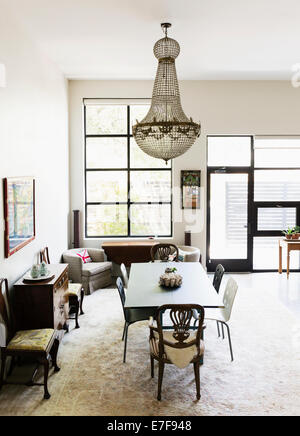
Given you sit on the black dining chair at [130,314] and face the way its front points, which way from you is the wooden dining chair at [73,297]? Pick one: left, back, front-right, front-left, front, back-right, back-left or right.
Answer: back-left

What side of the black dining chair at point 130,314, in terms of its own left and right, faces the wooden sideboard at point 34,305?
back

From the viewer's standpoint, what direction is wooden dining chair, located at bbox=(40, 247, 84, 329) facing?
to the viewer's right

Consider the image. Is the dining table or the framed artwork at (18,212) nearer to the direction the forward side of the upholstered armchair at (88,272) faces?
the dining table

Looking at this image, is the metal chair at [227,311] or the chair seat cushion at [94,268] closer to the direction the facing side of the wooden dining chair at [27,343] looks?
the metal chair

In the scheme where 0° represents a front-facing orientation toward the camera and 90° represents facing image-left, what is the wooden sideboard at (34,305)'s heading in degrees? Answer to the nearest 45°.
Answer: approximately 270°

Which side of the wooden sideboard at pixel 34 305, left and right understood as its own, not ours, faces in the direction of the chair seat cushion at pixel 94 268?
left

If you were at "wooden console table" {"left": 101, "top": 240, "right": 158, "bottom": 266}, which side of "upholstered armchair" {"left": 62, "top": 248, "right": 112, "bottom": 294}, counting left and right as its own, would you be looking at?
left

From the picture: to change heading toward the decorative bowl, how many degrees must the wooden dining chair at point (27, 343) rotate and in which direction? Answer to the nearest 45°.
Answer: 0° — it already faces it

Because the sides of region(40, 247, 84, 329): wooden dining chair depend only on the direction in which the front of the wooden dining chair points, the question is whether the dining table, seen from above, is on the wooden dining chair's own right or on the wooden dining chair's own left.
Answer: on the wooden dining chair's own right

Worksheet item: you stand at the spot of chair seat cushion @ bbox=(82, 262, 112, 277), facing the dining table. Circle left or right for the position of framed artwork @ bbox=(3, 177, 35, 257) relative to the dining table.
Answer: right

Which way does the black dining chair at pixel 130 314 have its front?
to the viewer's right

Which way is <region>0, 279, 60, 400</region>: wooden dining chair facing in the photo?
to the viewer's right

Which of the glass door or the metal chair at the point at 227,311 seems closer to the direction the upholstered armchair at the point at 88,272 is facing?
the metal chair
